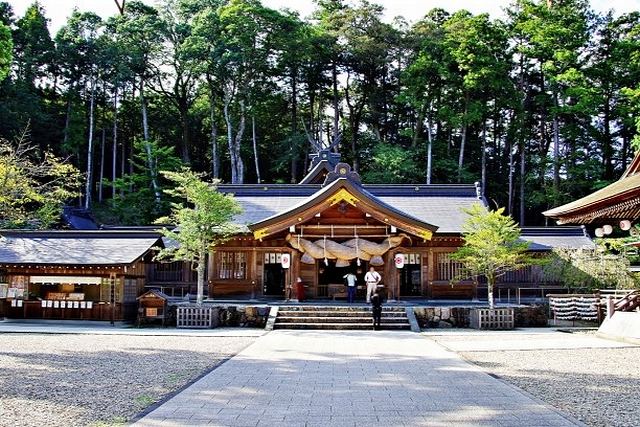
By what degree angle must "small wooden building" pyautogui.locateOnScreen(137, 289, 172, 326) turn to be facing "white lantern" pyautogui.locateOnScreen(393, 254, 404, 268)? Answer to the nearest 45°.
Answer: approximately 90° to its left

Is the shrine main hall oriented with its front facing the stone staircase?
yes

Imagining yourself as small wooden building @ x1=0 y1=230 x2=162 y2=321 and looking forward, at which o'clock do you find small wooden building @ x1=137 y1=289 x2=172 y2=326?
small wooden building @ x1=137 y1=289 x2=172 y2=326 is roughly at 10 o'clock from small wooden building @ x1=0 y1=230 x2=162 y2=321.

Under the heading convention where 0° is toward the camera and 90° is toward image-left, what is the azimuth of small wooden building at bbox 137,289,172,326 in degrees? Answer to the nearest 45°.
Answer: approximately 0°

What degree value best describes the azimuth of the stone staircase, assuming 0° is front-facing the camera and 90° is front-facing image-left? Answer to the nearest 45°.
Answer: approximately 0°

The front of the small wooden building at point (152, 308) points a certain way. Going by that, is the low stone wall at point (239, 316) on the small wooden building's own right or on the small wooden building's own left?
on the small wooden building's own left

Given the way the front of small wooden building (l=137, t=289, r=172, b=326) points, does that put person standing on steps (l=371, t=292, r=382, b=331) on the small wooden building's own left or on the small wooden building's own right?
on the small wooden building's own left

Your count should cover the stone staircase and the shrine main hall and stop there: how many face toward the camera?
2

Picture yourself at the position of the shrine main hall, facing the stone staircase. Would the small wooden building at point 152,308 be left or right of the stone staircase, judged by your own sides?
right
